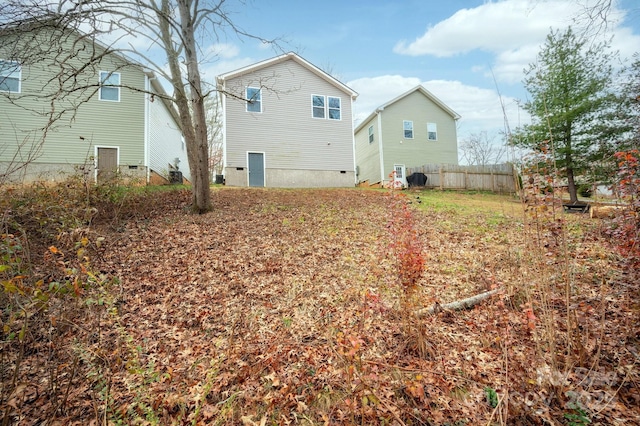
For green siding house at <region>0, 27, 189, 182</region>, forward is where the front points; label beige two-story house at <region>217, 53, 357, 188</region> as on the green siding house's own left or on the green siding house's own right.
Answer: on the green siding house's own right

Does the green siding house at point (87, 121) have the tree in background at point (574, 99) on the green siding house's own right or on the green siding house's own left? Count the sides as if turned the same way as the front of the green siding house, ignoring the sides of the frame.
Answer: on the green siding house's own right

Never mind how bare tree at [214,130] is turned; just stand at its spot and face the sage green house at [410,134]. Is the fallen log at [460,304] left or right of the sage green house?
right

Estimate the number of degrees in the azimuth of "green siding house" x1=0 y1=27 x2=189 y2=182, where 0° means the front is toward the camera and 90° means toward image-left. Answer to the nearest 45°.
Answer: approximately 180°

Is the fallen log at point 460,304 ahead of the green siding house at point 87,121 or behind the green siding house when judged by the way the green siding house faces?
behind

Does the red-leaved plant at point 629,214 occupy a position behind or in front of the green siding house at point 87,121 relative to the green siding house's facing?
behind
